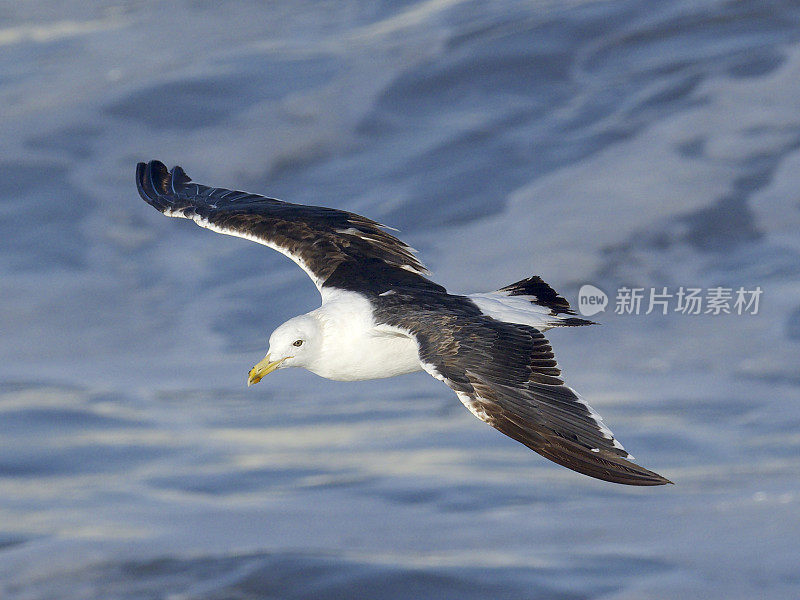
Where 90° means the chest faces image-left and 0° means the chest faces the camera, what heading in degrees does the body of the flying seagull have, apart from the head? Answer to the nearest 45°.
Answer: approximately 45°
